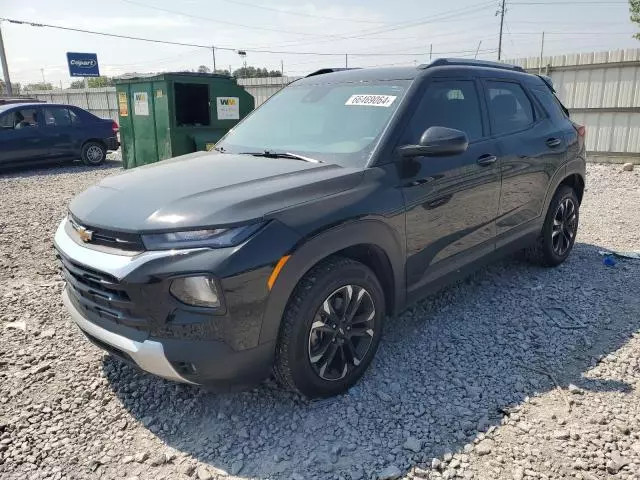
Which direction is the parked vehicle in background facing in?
to the viewer's left

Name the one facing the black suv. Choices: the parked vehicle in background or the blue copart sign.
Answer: the blue copart sign

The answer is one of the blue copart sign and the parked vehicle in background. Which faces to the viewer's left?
the parked vehicle in background

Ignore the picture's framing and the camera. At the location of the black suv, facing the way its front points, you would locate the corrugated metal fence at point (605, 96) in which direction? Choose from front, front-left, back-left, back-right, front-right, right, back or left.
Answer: back

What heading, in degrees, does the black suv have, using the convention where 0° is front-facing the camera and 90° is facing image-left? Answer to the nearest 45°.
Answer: approximately 45°

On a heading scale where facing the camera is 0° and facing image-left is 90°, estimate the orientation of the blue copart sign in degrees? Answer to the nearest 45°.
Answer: approximately 0°

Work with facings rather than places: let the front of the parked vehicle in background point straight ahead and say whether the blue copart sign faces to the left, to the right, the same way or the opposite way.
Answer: to the left

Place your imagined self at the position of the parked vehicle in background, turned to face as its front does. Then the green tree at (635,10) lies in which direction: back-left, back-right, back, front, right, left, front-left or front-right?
back

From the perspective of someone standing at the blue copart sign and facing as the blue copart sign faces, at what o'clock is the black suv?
The black suv is roughly at 12 o'clock from the blue copart sign.

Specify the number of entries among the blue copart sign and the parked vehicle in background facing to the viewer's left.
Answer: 1
